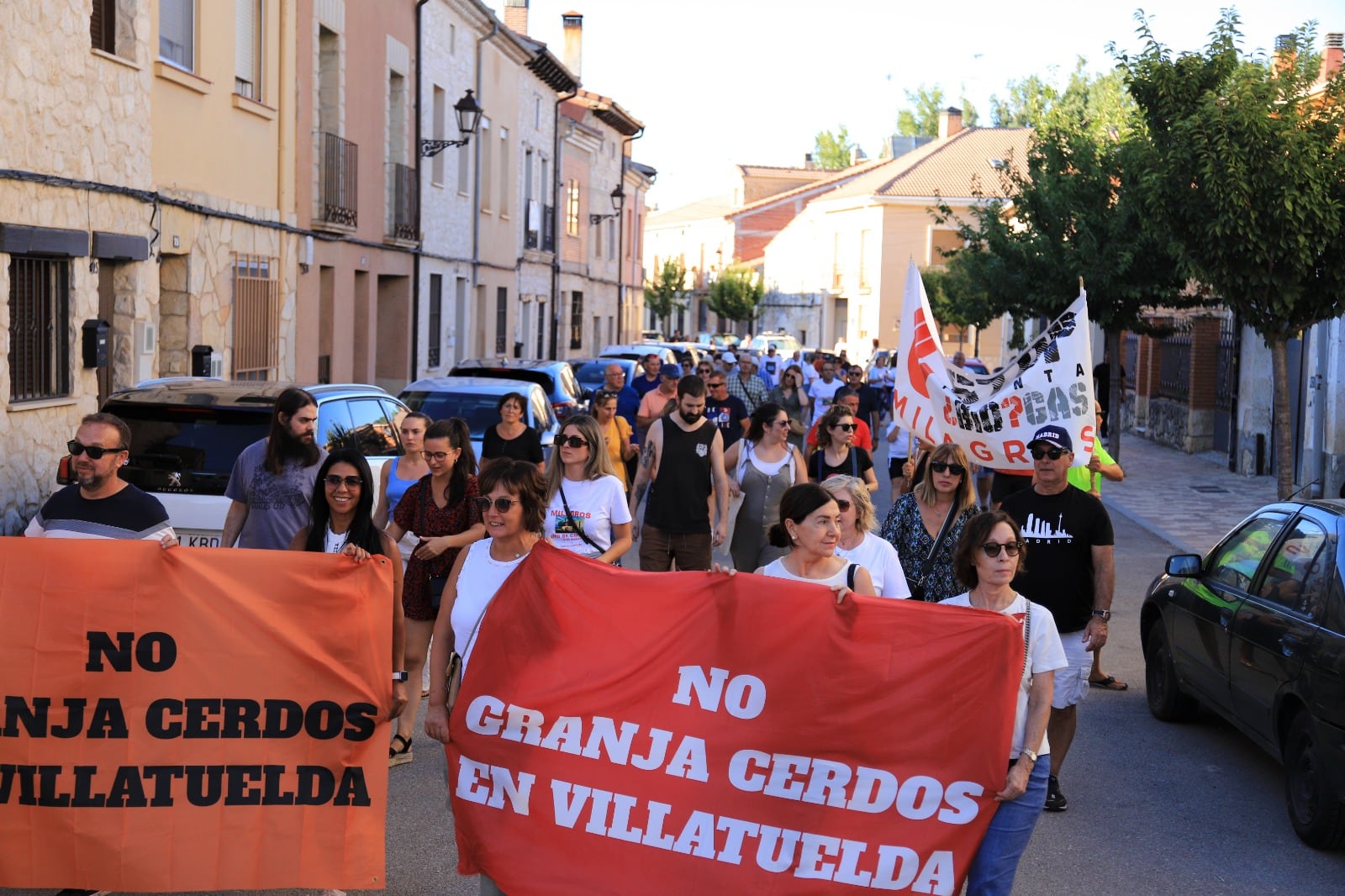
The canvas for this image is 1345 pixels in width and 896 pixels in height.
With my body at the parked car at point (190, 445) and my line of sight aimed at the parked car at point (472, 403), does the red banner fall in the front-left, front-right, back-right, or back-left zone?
back-right

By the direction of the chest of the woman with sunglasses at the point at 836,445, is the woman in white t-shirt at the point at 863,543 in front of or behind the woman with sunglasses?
in front

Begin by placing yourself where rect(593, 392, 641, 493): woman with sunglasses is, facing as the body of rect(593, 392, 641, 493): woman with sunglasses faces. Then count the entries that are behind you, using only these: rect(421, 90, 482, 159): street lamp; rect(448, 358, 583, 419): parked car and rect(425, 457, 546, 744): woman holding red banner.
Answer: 2

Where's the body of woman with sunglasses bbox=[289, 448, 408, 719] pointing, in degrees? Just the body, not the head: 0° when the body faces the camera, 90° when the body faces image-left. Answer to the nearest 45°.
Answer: approximately 0°

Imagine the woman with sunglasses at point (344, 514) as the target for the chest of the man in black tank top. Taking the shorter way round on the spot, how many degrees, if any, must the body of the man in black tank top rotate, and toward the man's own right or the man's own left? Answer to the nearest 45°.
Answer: approximately 45° to the man's own right

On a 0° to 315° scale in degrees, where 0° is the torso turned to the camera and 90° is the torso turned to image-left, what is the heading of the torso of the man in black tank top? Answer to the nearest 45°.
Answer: approximately 0°

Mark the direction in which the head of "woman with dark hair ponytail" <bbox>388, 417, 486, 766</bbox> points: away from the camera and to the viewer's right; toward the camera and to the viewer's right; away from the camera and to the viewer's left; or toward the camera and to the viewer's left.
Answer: toward the camera and to the viewer's left

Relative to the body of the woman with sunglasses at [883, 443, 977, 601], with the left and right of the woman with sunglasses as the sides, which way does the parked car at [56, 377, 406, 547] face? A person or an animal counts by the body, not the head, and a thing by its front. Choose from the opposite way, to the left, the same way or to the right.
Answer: the opposite way

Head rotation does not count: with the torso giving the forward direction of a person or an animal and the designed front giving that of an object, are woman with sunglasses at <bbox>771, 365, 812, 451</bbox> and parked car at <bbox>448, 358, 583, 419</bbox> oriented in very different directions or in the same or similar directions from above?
very different directions

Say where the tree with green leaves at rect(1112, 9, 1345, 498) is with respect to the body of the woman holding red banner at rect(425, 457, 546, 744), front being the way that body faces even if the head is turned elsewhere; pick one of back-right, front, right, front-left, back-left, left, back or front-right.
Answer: back

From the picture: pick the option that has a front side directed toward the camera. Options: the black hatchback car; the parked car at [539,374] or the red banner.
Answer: the red banner

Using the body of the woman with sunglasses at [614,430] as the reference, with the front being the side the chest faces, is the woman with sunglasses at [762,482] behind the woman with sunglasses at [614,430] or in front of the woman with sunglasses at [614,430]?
in front

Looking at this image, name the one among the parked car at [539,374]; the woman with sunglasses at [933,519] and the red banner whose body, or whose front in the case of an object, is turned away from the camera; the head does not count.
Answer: the parked car

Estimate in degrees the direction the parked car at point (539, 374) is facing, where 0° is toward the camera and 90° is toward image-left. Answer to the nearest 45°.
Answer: approximately 180°

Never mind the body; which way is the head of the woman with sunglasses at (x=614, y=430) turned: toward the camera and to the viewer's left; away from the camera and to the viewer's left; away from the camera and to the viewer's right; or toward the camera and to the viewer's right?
toward the camera and to the viewer's right
